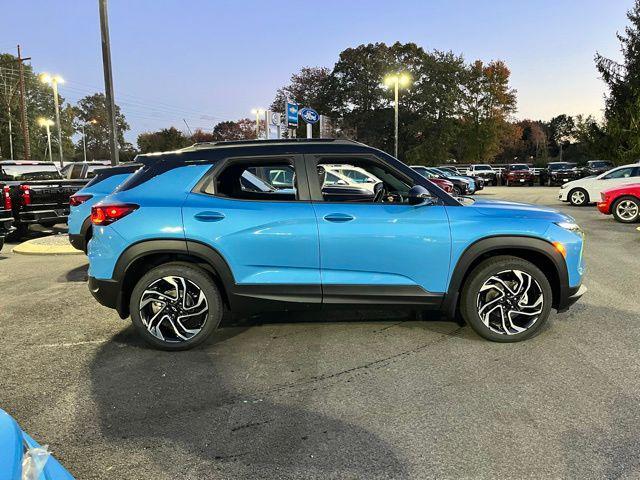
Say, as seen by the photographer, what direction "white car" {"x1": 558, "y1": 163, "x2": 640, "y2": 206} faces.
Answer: facing to the left of the viewer

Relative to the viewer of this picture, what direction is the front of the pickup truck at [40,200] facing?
facing away from the viewer and to the left of the viewer

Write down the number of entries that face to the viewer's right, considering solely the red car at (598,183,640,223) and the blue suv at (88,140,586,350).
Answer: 1

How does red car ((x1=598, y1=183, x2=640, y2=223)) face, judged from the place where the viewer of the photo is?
facing to the left of the viewer

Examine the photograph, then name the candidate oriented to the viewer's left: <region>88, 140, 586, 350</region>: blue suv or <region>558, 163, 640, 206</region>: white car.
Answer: the white car

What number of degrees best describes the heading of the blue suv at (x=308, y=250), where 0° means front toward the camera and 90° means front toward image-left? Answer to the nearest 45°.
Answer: approximately 270°

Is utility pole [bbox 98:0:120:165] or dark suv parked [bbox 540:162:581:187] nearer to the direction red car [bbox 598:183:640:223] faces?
the utility pole

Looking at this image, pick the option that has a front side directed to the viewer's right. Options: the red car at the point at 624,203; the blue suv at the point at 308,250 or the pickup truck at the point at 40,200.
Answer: the blue suv

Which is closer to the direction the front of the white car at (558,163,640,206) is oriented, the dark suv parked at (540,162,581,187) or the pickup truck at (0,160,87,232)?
the pickup truck

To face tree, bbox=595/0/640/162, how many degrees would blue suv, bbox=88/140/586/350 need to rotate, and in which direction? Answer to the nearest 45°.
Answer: approximately 45° to its left
